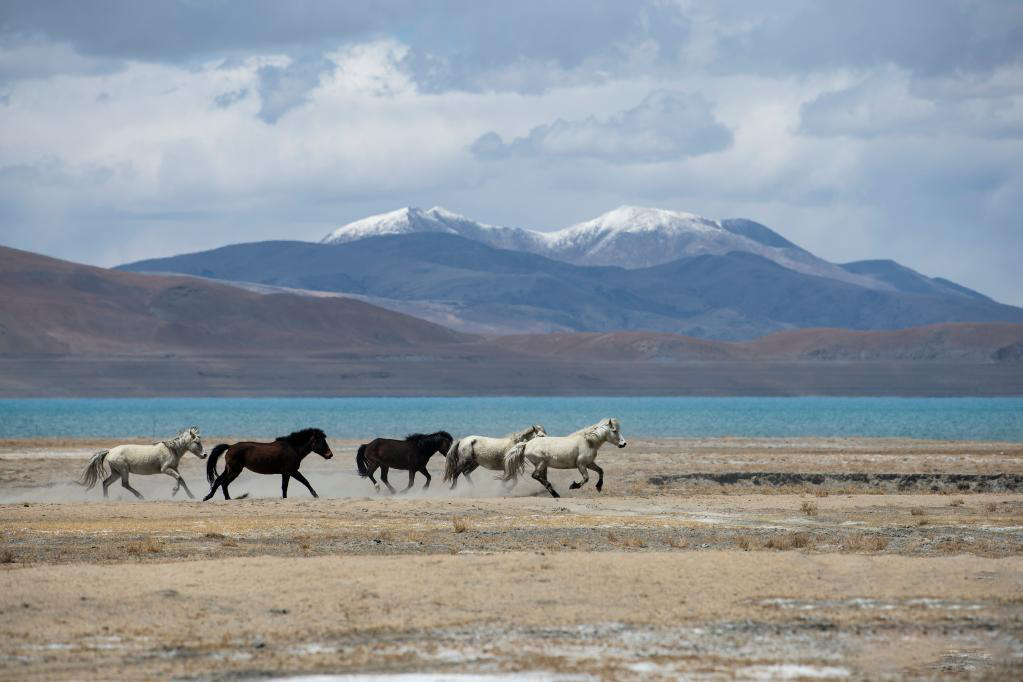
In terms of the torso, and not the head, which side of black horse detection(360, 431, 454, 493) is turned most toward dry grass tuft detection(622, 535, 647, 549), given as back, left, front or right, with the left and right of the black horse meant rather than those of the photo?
right

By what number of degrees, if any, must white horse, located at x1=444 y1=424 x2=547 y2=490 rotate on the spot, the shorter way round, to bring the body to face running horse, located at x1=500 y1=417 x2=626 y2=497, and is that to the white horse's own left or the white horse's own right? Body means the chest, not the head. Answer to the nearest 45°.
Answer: approximately 45° to the white horse's own right

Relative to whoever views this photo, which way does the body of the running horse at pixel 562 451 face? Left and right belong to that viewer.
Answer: facing to the right of the viewer

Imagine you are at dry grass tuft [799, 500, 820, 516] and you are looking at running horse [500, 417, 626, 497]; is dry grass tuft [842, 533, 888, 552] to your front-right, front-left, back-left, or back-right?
back-left

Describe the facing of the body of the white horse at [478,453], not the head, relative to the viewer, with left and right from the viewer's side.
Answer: facing to the right of the viewer

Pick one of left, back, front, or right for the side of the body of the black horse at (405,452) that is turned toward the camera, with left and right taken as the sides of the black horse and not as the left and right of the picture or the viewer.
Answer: right

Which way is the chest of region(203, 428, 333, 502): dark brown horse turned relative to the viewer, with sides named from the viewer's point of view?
facing to the right of the viewer

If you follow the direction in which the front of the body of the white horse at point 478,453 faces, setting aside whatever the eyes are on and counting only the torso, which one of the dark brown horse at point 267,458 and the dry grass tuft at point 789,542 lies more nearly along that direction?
the dry grass tuft

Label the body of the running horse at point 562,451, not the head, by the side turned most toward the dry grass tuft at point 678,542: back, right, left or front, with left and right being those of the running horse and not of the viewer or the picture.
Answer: right

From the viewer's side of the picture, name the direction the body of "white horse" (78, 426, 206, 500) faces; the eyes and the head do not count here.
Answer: to the viewer's right

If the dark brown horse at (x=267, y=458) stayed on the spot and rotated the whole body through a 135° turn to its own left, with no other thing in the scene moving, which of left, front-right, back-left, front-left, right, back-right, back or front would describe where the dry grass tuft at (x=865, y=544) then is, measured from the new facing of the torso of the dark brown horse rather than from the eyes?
back
